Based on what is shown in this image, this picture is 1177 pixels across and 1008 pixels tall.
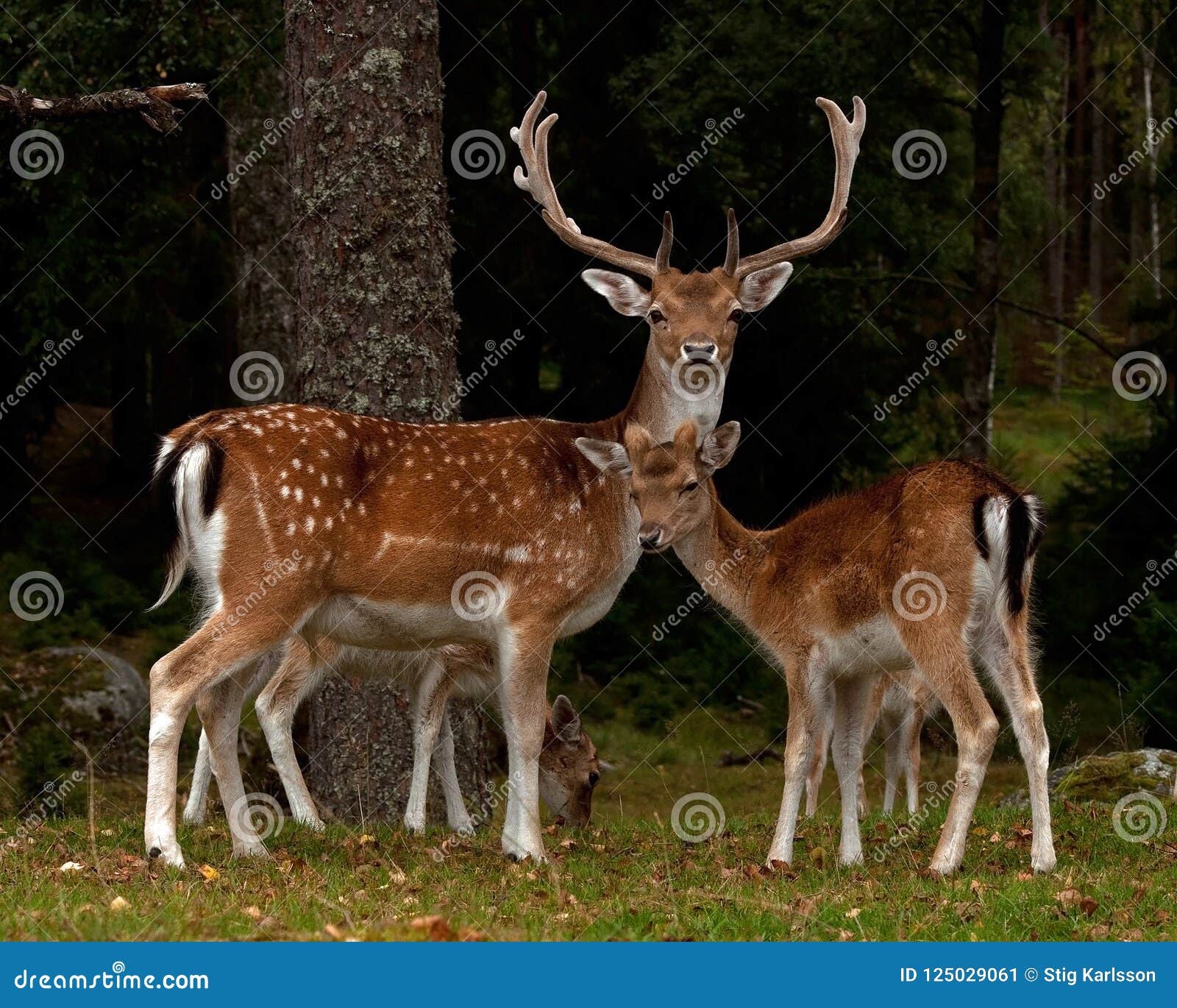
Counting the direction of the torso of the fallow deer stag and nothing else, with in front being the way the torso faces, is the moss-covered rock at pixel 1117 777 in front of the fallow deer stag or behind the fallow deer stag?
in front

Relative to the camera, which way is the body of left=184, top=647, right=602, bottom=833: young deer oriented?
to the viewer's right

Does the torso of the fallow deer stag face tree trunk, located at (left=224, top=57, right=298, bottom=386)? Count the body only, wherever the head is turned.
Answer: no

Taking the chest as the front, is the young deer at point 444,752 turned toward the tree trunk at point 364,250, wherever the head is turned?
no

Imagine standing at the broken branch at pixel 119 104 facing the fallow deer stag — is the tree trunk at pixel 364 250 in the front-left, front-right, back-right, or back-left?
front-left

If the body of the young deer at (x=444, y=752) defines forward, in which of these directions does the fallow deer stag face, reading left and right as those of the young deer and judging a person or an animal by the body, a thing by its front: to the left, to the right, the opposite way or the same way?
the same way

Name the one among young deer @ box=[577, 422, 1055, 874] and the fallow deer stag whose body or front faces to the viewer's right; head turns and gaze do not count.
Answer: the fallow deer stag

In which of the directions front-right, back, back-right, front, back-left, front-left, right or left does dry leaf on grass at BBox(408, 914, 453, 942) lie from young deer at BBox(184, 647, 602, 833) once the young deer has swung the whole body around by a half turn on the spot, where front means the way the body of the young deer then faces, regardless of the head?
left

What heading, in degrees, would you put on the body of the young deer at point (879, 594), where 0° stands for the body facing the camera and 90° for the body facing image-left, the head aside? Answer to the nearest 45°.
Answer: approximately 135°

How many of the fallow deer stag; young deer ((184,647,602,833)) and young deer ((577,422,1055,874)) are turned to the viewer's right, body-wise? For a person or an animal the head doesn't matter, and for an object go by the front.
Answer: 2

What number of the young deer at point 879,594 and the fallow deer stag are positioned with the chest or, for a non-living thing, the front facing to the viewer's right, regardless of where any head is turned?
1

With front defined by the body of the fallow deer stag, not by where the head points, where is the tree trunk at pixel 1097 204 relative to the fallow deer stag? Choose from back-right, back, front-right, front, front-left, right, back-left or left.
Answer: left

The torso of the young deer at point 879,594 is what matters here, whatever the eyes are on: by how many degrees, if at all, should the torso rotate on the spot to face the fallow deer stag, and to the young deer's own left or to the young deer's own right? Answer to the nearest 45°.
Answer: approximately 45° to the young deer's own left

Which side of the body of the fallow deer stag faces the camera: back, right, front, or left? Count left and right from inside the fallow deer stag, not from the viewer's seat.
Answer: right

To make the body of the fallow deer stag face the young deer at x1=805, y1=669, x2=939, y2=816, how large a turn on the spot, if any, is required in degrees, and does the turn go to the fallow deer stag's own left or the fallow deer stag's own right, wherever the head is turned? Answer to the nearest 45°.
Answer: approximately 45° to the fallow deer stag's own left
